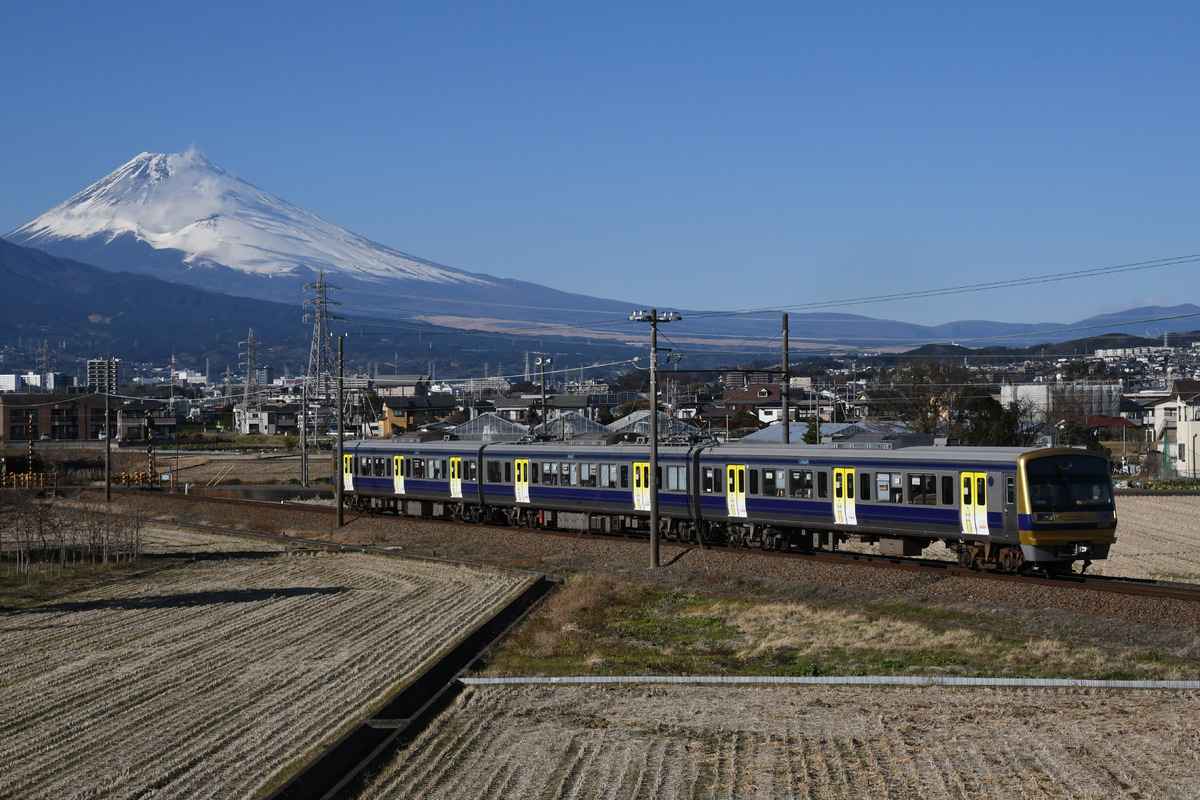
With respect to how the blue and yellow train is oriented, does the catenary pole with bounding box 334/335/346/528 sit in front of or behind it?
behind

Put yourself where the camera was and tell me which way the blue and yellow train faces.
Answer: facing the viewer and to the right of the viewer
